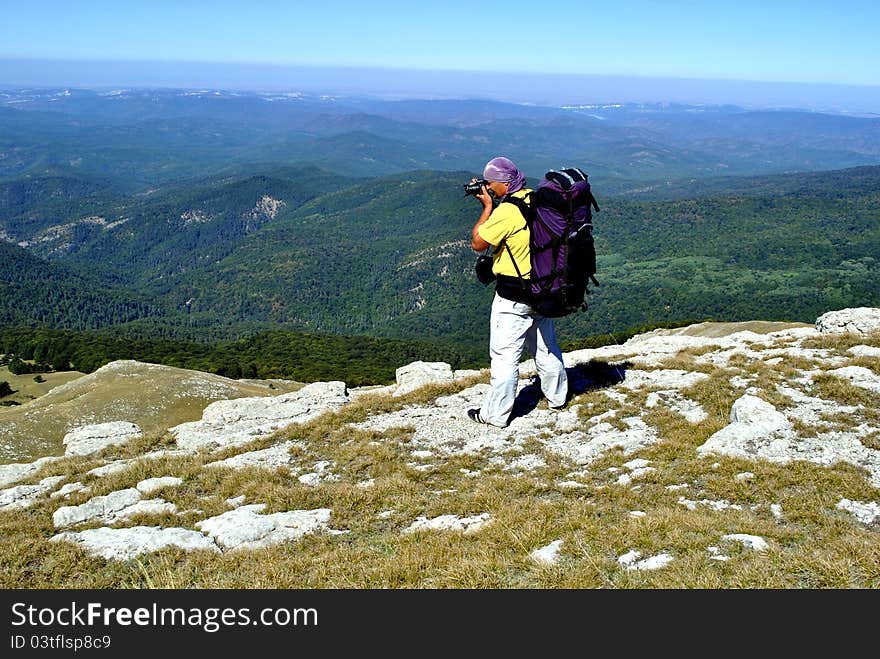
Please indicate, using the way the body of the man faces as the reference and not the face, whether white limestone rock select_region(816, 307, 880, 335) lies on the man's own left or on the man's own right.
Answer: on the man's own right

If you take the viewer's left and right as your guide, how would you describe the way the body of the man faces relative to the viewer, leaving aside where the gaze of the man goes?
facing to the left of the viewer

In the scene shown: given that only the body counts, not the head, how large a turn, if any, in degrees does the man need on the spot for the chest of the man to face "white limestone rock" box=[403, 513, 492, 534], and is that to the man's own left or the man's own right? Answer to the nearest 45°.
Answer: approximately 90° to the man's own left

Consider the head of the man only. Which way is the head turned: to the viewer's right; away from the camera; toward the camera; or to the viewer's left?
to the viewer's left

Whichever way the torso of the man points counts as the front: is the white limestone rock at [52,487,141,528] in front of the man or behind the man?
in front
